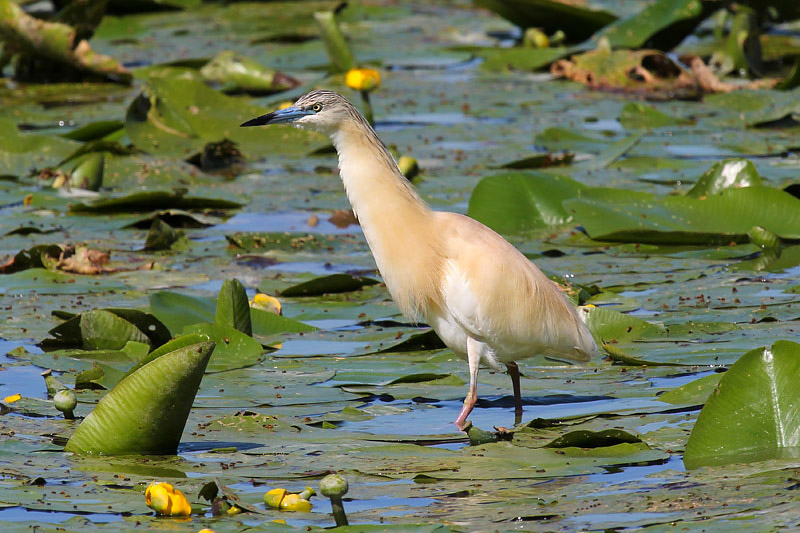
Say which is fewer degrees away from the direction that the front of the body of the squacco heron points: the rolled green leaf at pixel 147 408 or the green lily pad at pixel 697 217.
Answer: the rolled green leaf

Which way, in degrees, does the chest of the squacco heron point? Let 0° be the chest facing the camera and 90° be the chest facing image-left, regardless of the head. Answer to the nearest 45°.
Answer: approximately 90°

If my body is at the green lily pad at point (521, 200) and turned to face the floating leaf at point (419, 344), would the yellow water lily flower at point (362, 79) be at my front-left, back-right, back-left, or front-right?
back-right

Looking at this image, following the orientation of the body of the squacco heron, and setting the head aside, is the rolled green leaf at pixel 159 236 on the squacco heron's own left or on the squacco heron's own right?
on the squacco heron's own right

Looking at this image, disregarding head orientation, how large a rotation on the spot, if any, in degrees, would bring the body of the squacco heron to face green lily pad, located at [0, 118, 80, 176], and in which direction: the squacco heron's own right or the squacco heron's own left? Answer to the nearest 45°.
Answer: approximately 45° to the squacco heron's own right

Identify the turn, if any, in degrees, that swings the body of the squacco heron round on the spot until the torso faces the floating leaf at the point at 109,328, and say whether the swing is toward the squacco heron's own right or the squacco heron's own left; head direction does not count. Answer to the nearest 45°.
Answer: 0° — it already faces it

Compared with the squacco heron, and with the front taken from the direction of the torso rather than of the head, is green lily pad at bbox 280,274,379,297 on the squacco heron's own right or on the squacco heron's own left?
on the squacco heron's own right

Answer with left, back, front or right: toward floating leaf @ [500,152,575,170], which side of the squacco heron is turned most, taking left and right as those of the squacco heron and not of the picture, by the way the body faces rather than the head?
right

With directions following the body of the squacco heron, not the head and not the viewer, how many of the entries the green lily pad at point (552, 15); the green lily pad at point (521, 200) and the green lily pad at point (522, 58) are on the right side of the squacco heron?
3

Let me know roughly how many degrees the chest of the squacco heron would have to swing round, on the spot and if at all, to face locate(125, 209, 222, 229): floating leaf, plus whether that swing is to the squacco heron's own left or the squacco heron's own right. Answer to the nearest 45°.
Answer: approximately 45° to the squacco heron's own right

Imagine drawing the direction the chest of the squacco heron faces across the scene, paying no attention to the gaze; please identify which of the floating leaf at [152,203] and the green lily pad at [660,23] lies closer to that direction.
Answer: the floating leaf

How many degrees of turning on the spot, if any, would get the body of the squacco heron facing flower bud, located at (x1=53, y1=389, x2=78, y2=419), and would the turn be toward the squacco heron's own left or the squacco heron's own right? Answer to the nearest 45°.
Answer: approximately 45° to the squacco heron's own left

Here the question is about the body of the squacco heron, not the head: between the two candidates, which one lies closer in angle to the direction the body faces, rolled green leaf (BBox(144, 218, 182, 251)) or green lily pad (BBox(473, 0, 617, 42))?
the rolled green leaf
